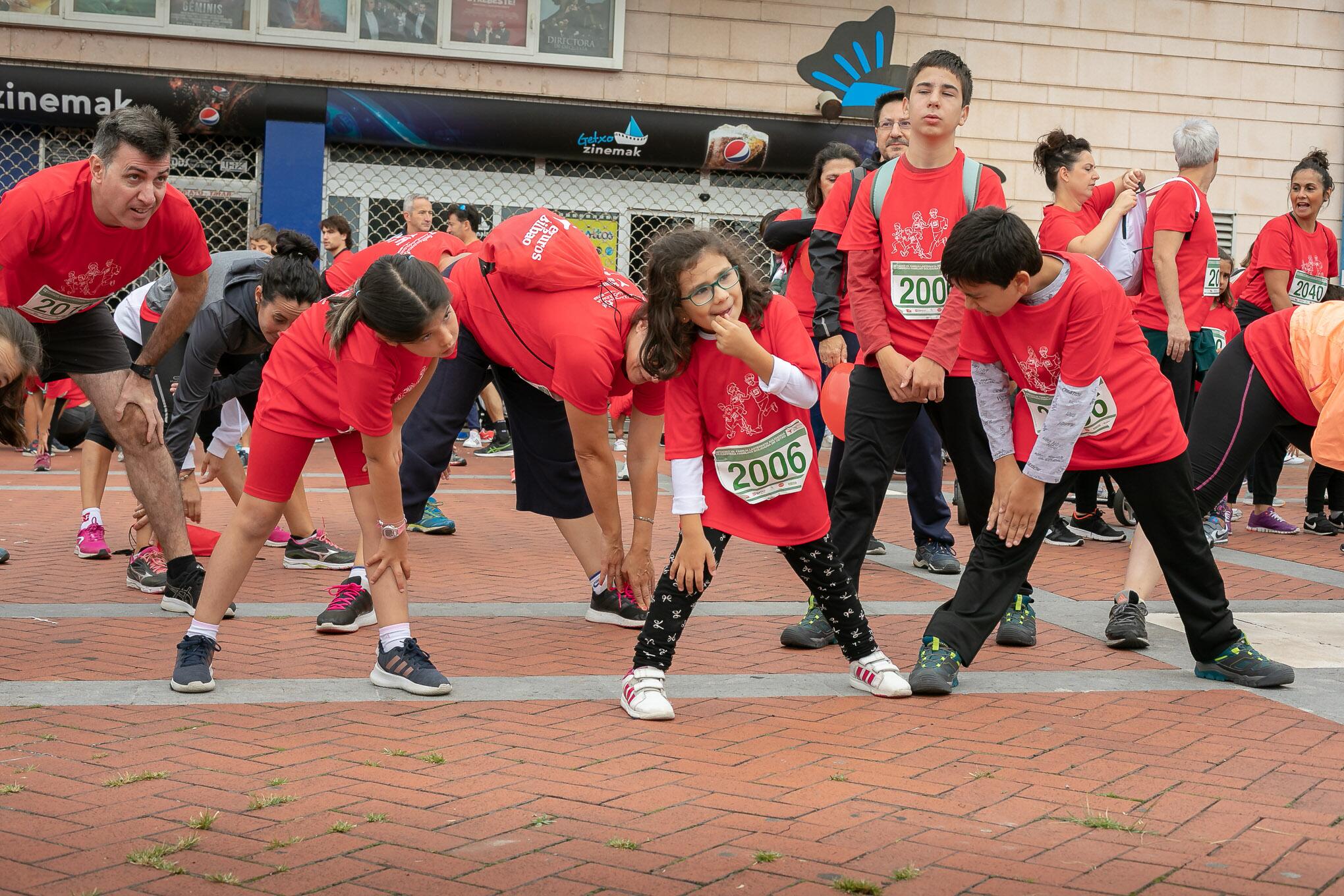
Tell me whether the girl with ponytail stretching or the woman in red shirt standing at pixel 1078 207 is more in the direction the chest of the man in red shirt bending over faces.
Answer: the girl with ponytail stretching

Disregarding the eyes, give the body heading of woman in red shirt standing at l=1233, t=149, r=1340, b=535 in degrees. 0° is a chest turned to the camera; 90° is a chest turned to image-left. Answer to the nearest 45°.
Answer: approximately 315°

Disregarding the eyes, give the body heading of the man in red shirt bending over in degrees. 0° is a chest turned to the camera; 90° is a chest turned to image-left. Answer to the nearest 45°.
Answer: approximately 315°

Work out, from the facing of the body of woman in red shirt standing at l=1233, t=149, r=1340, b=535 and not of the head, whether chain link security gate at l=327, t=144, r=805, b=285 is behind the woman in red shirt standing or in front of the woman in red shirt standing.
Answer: behind

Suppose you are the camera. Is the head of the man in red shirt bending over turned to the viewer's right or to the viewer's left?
to the viewer's right

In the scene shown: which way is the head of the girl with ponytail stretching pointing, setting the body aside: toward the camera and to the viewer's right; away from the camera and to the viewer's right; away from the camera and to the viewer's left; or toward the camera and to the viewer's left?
toward the camera and to the viewer's right

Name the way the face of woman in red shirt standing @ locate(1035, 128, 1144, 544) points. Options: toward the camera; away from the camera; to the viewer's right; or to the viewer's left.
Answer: to the viewer's right

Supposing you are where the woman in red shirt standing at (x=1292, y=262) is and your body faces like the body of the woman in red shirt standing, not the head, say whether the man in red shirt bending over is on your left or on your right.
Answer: on your right

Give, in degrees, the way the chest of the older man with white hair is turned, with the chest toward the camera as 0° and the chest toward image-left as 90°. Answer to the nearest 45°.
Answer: approximately 270°

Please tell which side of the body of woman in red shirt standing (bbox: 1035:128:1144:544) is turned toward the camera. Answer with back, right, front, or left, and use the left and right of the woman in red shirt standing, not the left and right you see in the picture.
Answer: right

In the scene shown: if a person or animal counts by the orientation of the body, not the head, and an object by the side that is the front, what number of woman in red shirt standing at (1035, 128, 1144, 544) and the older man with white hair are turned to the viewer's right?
2
